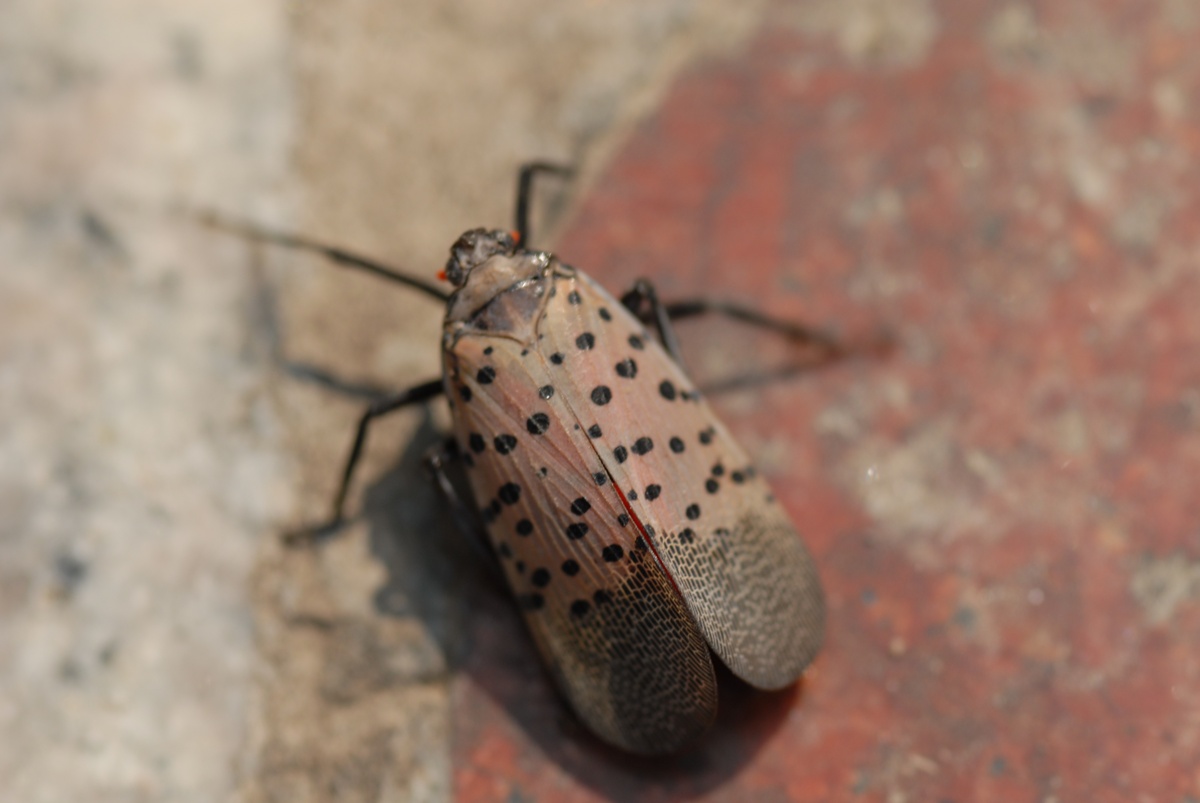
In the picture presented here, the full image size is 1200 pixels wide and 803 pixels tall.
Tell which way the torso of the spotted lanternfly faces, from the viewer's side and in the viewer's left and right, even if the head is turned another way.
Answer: facing away from the viewer and to the left of the viewer
